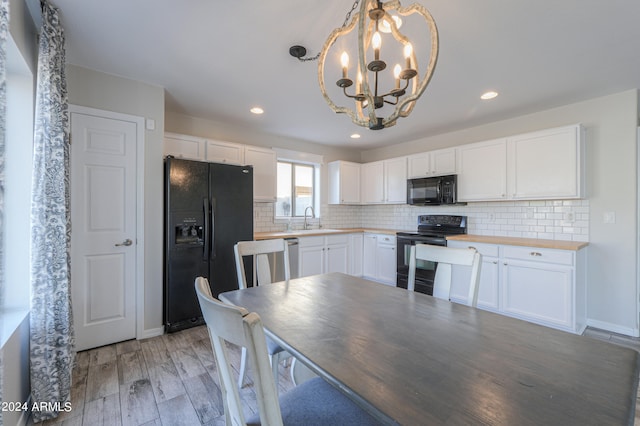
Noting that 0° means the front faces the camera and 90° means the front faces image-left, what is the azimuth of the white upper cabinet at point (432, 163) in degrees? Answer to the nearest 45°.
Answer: approximately 45°

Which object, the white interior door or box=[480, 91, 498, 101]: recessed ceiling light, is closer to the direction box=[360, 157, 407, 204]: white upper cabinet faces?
the white interior door

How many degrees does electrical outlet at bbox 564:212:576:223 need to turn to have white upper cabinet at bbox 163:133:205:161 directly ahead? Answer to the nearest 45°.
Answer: approximately 45° to its right

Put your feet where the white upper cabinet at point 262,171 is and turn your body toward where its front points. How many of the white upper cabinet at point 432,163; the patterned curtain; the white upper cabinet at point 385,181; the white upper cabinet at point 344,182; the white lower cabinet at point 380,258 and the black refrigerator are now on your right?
2

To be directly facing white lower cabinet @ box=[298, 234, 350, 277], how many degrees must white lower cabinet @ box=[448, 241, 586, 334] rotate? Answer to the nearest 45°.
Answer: approximately 45° to its right

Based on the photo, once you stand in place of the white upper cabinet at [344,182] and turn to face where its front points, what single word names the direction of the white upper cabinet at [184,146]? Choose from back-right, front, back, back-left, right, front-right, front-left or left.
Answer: right

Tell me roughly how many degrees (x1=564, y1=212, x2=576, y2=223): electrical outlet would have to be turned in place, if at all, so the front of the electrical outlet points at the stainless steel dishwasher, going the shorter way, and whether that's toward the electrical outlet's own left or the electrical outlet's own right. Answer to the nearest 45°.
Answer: approximately 45° to the electrical outlet's own right

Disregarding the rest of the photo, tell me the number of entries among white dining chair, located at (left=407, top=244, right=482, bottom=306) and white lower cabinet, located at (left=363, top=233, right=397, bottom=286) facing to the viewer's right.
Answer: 0

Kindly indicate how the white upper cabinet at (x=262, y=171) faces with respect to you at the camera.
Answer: facing the viewer and to the right of the viewer

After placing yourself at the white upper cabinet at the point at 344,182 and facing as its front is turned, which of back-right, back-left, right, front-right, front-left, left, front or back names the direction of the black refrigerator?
right

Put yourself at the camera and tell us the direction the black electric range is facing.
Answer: facing the viewer and to the left of the viewer

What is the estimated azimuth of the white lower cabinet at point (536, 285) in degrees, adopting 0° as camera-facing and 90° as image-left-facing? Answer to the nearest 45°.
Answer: approximately 45°

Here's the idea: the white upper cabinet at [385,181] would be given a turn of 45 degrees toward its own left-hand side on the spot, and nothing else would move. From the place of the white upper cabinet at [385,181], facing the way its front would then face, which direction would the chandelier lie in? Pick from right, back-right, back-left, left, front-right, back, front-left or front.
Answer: front
